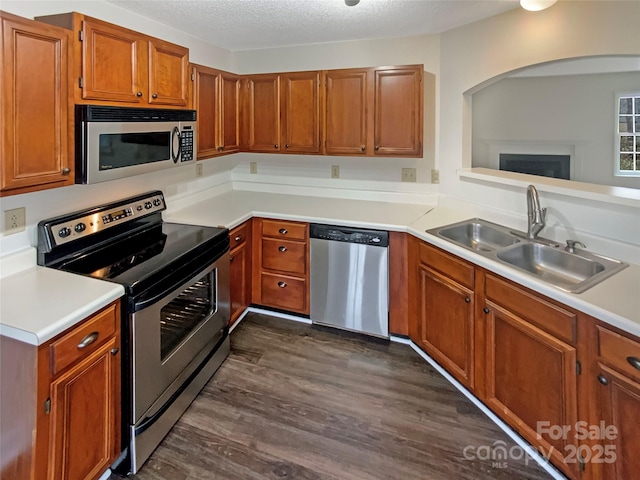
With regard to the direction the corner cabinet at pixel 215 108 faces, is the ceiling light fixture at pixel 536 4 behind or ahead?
ahead
